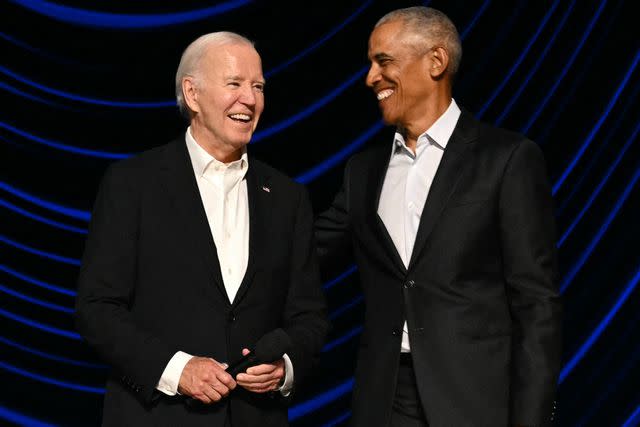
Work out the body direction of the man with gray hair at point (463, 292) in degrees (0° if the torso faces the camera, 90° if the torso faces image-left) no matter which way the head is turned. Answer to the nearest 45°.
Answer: approximately 45°

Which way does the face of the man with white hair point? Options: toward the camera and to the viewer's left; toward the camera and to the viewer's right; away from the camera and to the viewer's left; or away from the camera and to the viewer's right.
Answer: toward the camera and to the viewer's right
